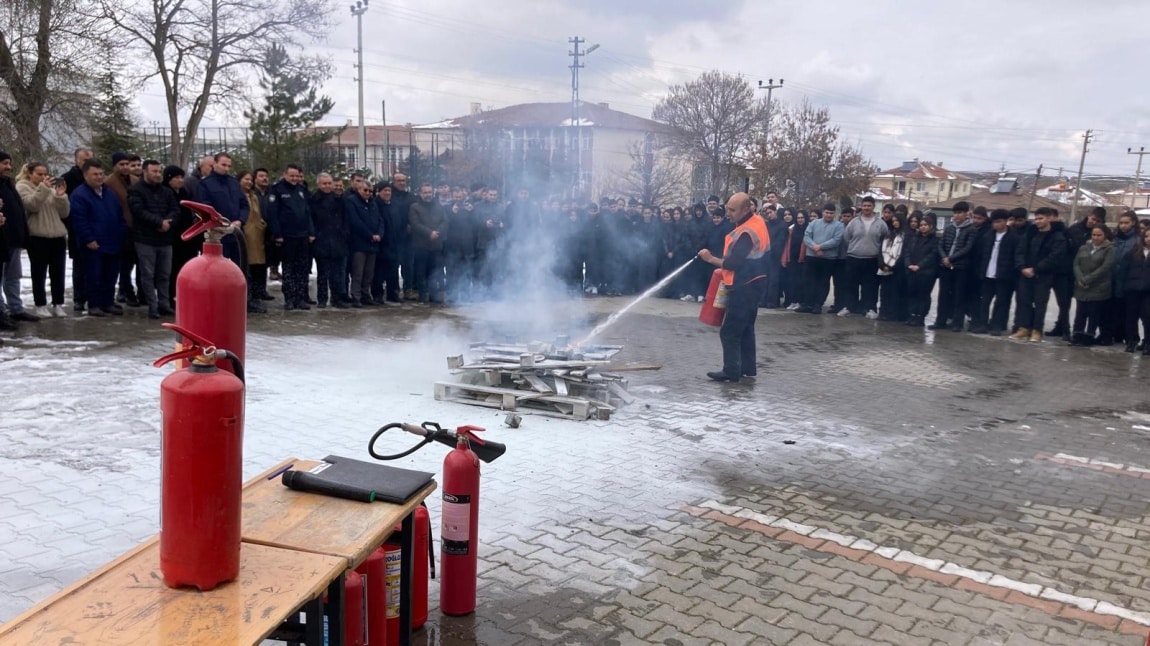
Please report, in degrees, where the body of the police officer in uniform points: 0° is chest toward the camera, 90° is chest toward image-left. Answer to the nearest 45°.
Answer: approximately 315°

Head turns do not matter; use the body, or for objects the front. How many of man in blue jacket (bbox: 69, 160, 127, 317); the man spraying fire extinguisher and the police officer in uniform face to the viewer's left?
1

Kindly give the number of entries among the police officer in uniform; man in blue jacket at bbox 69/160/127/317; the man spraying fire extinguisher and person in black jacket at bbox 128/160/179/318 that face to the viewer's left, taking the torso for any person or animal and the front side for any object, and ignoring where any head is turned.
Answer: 1

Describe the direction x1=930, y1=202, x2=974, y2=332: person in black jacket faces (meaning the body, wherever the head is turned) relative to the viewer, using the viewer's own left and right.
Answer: facing the viewer and to the left of the viewer

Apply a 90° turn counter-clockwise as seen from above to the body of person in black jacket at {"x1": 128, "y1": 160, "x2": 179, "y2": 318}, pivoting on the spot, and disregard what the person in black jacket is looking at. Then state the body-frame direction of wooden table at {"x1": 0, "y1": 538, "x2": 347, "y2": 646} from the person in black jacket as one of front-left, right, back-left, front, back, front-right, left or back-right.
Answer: back-right

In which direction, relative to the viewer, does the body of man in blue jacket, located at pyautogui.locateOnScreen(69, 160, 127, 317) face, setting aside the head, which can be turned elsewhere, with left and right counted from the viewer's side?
facing the viewer and to the right of the viewer

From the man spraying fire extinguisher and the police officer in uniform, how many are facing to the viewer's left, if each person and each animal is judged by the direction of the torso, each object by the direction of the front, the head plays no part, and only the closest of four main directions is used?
1

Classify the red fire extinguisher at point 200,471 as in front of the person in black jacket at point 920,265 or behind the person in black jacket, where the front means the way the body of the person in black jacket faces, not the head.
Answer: in front

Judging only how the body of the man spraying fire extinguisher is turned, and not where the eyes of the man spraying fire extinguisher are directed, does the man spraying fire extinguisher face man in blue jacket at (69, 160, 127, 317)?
yes

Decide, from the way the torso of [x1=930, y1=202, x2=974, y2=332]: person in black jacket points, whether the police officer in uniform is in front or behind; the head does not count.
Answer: in front

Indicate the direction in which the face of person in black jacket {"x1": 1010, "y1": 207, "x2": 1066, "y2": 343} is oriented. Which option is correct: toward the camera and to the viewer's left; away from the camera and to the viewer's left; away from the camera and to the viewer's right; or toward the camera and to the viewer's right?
toward the camera and to the viewer's left

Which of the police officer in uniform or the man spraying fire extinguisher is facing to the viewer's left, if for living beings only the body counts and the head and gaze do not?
the man spraying fire extinguisher

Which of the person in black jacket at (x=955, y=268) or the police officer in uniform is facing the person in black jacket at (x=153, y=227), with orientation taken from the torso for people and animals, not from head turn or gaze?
the person in black jacket at (x=955, y=268)
